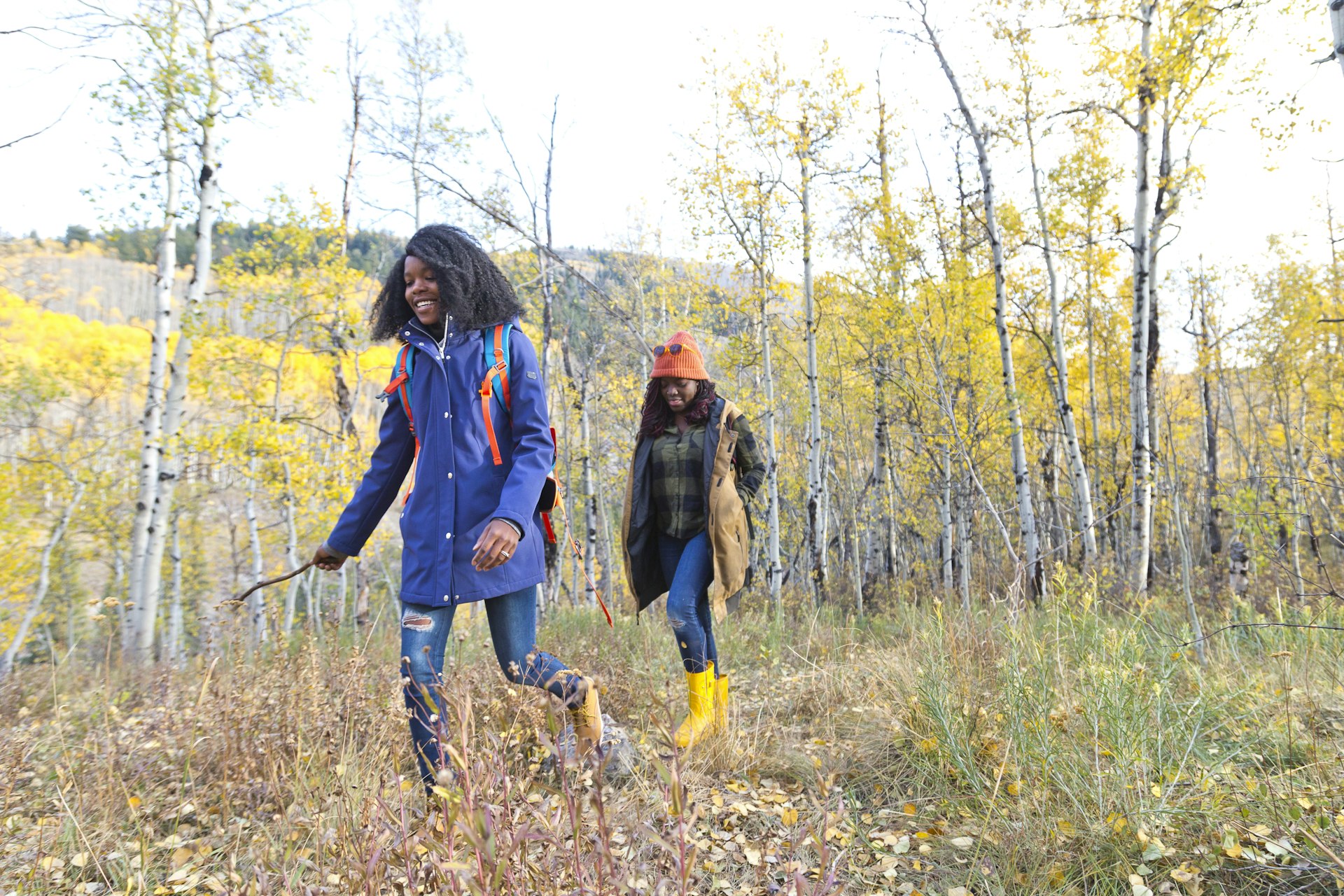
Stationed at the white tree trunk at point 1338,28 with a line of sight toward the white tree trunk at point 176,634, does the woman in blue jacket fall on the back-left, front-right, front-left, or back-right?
front-left

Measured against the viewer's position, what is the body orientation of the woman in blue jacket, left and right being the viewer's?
facing the viewer and to the left of the viewer

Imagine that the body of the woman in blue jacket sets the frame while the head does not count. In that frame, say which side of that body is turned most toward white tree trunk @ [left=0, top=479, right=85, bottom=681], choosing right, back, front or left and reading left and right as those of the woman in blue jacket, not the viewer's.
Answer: right

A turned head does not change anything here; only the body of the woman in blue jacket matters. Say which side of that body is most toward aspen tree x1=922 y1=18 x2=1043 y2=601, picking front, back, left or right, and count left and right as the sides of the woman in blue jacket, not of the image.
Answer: back

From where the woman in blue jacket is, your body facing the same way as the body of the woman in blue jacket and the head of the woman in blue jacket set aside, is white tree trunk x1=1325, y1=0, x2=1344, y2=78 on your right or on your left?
on your left

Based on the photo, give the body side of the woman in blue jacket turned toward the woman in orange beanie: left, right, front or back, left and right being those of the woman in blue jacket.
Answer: back

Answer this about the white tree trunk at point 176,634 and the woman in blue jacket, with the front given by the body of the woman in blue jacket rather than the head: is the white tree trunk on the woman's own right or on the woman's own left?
on the woman's own right

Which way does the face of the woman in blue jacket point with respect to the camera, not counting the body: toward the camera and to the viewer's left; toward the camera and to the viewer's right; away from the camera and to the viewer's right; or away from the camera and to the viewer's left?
toward the camera and to the viewer's left
